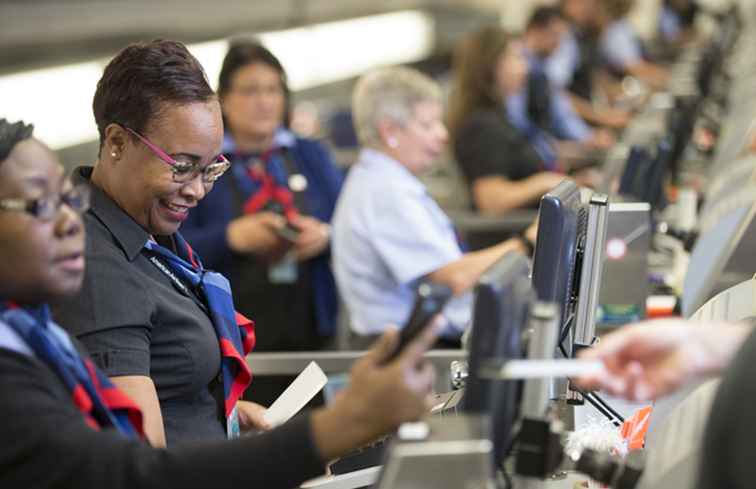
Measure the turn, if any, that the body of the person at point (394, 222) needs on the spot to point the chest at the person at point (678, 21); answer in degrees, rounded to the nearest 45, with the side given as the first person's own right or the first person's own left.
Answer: approximately 90° to the first person's own left

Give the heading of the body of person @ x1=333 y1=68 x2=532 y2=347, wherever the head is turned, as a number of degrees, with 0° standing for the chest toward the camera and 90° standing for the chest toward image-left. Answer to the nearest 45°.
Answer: approximately 270°

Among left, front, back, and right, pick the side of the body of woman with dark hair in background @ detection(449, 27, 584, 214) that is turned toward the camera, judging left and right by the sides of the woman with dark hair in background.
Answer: right

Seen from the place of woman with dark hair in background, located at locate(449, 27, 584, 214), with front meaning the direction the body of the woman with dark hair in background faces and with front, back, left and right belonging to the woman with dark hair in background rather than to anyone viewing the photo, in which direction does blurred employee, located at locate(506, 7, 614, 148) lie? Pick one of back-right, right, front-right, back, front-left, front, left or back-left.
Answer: left

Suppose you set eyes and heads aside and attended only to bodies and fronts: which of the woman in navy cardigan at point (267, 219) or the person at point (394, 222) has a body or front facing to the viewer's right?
the person

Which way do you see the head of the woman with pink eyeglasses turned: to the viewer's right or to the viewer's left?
to the viewer's right

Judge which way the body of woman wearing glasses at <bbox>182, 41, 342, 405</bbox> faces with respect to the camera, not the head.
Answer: toward the camera

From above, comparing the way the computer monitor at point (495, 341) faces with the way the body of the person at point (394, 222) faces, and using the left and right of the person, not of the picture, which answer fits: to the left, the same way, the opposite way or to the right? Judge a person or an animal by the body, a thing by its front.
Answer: the opposite way

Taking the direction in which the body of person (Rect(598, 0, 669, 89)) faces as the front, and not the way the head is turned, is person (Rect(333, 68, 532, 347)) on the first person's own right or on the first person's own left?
on the first person's own right

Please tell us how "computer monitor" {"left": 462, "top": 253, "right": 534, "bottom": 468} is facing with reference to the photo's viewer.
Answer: facing to the left of the viewer

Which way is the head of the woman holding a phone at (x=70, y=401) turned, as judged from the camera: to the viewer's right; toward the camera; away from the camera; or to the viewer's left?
to the viewer's right

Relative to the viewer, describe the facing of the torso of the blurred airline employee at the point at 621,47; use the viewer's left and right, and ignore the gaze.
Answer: facing to the right of the viewer

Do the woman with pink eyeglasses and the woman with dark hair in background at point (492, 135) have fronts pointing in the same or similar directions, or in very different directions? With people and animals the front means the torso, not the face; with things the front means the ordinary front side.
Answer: same or similar directions
